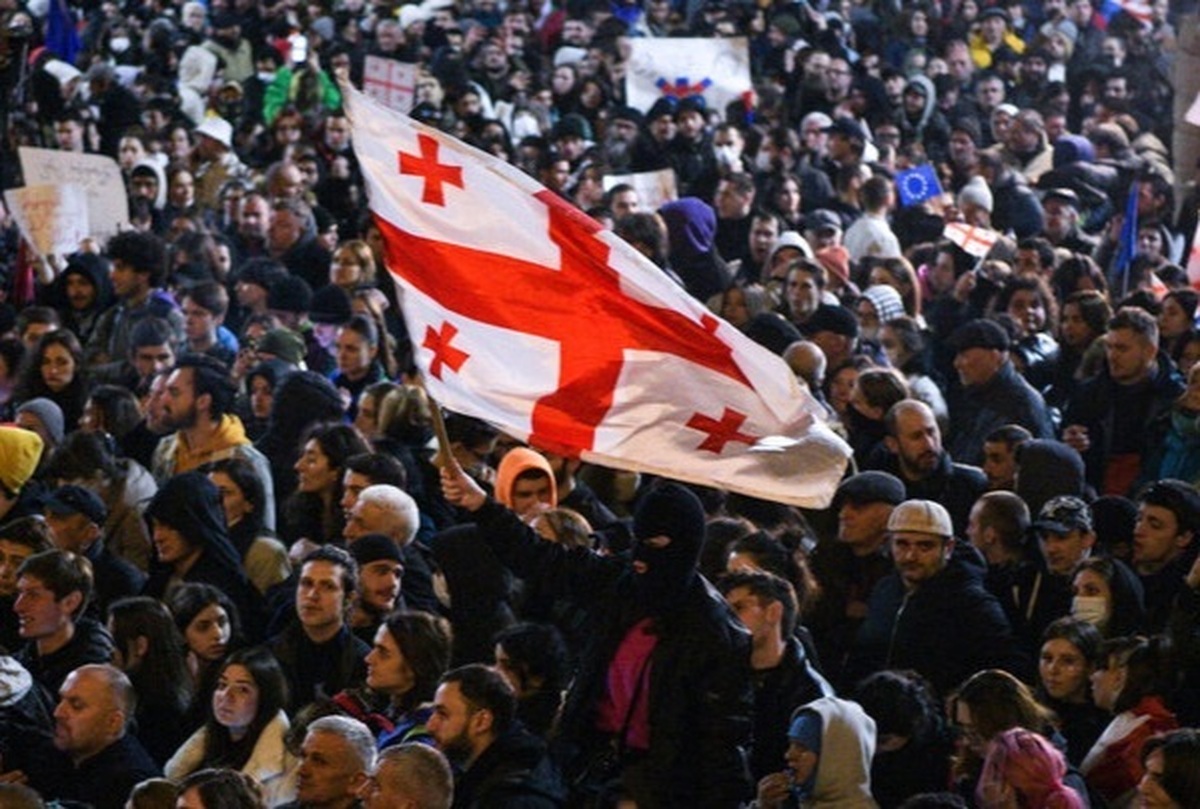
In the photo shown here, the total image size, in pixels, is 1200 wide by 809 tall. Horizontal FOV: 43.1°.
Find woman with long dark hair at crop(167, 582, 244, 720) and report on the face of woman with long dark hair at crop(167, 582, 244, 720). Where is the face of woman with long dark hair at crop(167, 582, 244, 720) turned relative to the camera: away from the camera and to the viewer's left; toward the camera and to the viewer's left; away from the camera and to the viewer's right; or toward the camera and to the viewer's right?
toward the camera and to the viewer's right

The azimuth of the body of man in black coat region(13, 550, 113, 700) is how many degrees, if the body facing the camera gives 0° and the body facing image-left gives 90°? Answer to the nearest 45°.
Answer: approximately 45°

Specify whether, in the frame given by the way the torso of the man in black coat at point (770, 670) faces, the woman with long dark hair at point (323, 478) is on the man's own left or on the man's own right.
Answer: on the man's own right

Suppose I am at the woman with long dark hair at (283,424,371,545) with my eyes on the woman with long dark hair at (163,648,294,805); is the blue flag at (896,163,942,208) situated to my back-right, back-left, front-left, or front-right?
back-left

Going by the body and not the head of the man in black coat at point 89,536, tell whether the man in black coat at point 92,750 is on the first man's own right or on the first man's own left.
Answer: on the first man's own left

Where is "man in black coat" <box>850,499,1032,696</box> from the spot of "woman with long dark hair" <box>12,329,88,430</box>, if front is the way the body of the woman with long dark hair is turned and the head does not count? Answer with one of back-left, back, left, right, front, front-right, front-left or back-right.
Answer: left
